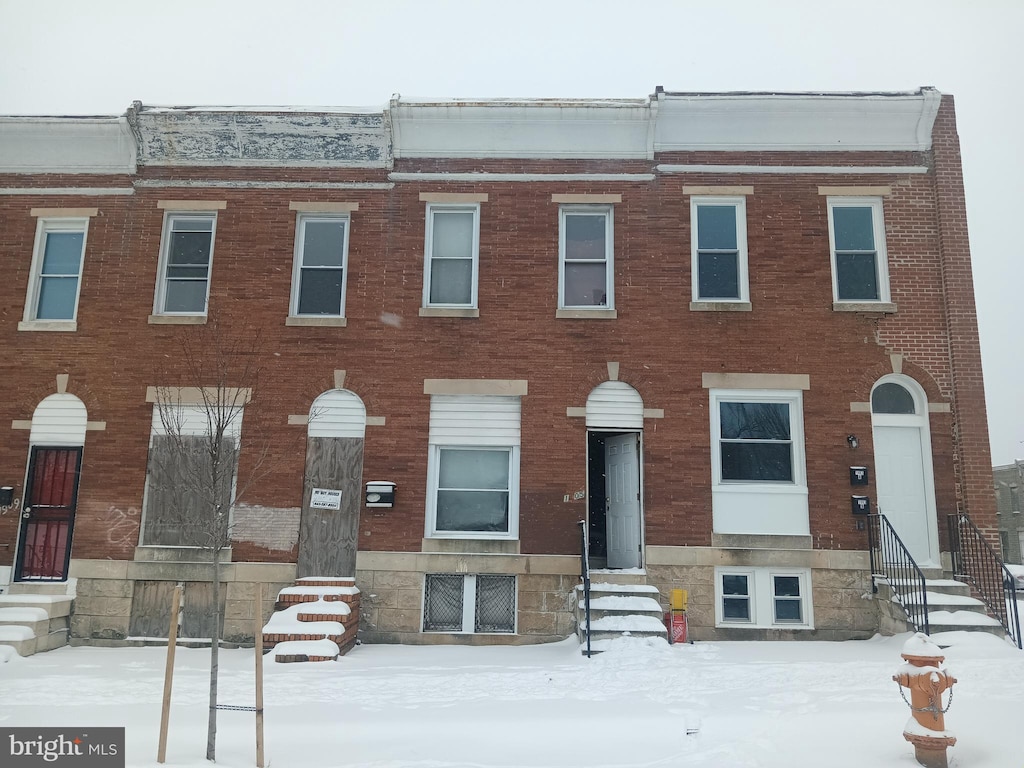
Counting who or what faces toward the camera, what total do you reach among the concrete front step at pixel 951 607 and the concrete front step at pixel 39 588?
2

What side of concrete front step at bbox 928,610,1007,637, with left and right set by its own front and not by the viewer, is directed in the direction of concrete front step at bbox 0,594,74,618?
right

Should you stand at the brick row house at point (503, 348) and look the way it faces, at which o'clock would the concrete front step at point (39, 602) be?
The concrete front step is roughly at 3 o'clock from the brick row house.

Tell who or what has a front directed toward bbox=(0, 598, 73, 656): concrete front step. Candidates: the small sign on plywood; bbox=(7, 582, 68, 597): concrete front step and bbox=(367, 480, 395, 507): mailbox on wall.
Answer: bbox=(7, 582, 68, 597): concrete front step

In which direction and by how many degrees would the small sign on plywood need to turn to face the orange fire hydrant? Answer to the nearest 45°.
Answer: approximately 45° to its left

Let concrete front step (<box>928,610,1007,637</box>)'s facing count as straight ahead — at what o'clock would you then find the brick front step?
The brick front step is roughly at 2 o'clock from the concrete front step.

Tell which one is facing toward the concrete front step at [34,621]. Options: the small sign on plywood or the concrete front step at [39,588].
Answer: the concrete front step at [39,588]

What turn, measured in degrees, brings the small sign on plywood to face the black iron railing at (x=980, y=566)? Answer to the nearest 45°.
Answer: approximately 90° to its left

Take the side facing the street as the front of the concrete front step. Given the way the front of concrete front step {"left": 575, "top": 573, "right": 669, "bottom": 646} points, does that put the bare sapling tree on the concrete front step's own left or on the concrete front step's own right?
on the concrete front step's own right

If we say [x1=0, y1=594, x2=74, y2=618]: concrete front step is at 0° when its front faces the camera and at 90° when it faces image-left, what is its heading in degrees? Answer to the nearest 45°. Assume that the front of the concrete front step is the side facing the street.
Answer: approximately 0°

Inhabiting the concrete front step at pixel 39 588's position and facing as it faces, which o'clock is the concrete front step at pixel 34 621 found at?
the concrete front step at pixel 34 621 is roughly at 12 o'clock from the concrete front step at pixel 39 588.
